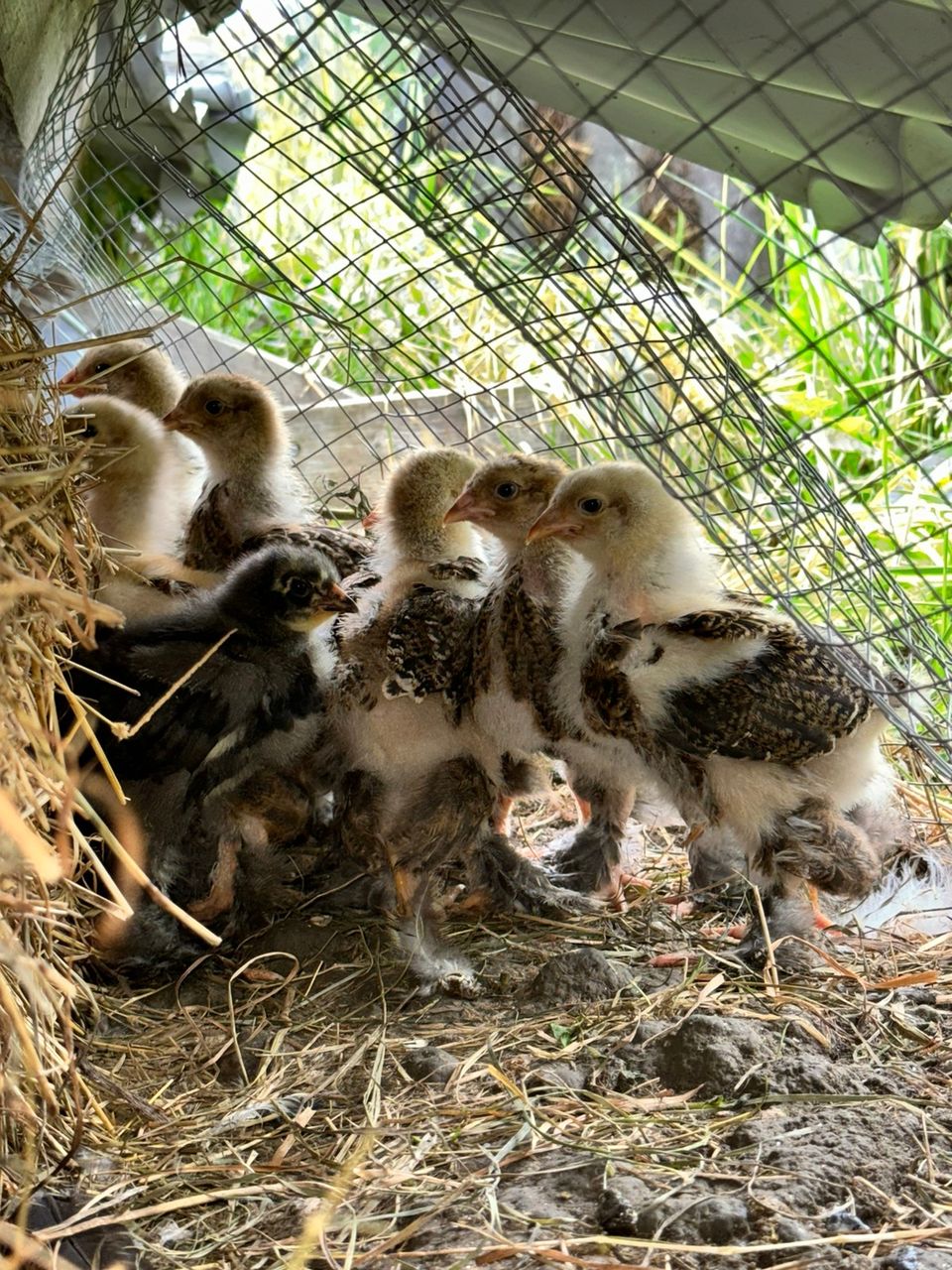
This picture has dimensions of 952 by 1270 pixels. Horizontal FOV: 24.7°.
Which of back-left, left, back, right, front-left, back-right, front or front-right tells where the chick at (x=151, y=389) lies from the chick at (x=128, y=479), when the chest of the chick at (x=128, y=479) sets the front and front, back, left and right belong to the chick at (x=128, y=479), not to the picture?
right

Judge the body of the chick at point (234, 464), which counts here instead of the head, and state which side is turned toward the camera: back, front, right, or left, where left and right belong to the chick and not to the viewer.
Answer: left

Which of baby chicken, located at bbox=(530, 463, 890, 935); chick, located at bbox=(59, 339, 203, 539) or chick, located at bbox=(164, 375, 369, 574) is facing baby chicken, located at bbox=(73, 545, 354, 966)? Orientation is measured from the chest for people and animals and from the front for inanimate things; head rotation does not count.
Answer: baby chicken, located at bbox=(530, 463, 890, 935)

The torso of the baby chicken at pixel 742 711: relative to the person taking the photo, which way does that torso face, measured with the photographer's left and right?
facing to the left of the viewer

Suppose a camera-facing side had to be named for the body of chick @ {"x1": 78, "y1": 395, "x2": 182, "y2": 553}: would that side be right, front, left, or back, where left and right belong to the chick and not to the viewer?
left

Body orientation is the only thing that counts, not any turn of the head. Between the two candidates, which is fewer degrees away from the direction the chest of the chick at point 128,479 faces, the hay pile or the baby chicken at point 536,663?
the hay pile

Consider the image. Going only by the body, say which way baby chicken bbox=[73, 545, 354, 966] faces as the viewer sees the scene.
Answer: to the viewer's right

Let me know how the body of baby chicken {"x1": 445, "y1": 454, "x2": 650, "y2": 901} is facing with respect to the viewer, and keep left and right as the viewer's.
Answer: facing to the left of the viewer

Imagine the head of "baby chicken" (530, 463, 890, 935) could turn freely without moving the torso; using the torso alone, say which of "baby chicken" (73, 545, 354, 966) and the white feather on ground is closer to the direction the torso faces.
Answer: the baby chicken

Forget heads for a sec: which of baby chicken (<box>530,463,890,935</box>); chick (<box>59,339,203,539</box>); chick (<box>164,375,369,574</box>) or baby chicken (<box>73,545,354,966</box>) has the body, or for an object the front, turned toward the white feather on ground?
baby chicken (<box>73,545,354,966</box>)

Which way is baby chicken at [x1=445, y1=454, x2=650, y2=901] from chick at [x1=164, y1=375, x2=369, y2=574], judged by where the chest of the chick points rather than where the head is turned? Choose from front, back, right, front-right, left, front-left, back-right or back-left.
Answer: back-left

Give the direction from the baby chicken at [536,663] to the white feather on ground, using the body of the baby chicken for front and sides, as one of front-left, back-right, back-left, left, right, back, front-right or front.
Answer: back

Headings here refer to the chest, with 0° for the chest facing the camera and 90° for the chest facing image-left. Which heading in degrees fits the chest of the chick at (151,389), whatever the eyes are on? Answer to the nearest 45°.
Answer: approximately 90°
